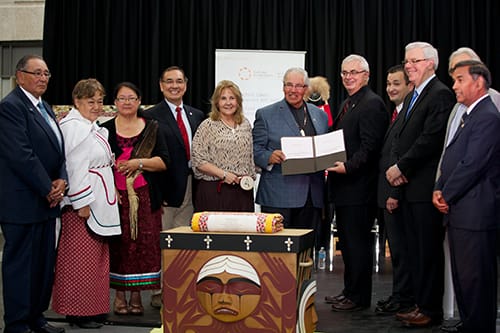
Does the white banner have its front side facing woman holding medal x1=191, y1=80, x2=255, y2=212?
yes

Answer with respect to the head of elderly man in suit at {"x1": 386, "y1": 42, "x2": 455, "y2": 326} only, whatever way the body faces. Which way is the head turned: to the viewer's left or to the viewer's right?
to the viewer's left

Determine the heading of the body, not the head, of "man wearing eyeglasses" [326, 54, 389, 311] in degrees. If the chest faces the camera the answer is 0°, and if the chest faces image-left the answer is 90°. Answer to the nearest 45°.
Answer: approximately 45°

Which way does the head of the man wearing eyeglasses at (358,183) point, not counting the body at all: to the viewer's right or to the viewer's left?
to the viewer's left

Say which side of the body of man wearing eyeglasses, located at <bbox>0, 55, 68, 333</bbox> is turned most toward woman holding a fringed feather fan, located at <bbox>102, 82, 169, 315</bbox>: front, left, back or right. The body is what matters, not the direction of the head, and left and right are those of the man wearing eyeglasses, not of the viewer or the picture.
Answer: left

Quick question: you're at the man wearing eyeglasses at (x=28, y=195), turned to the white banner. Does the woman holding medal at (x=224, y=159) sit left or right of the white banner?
right
